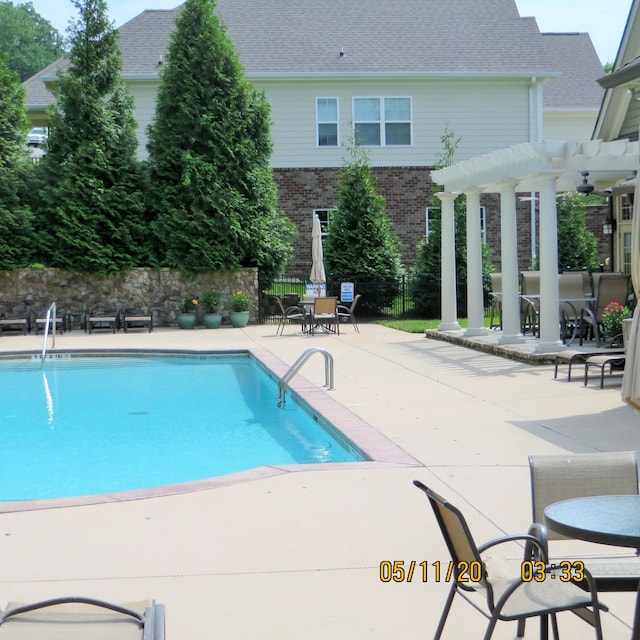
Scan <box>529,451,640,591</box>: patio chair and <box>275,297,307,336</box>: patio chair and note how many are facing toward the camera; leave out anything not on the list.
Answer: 1

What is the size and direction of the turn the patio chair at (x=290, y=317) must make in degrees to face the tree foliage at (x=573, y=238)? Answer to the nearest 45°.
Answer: approximately 45° to its left

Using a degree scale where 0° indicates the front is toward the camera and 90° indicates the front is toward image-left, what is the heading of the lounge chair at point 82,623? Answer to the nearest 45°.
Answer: approximately 180°

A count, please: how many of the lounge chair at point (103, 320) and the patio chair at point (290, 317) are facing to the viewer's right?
1

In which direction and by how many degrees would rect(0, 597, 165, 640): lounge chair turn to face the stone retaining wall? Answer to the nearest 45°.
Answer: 0° — it already faces it

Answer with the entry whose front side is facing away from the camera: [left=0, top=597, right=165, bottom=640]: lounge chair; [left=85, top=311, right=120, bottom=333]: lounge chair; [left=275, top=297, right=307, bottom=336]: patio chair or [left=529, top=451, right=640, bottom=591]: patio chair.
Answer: [left=0, top=597, right=165, bottom=640]: lounge chair

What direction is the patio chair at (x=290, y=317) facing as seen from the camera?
to the viewer's right

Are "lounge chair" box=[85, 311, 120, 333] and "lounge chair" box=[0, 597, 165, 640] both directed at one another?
yes

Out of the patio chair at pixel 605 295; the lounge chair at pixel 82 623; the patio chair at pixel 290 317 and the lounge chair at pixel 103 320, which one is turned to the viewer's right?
the patio chair at pixel 290 317
